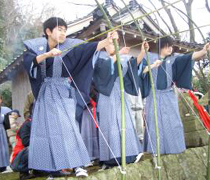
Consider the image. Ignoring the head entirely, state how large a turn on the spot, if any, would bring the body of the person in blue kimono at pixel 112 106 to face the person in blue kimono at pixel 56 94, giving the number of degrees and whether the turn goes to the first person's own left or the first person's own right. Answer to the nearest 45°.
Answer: approximately 90° to the first person's own right

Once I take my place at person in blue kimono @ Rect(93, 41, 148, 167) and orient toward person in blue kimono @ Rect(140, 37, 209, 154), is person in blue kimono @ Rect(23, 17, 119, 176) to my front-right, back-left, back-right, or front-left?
back-right

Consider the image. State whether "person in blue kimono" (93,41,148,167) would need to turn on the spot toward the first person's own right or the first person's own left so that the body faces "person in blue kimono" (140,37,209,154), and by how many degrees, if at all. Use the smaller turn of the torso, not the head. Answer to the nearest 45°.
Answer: approximately 90° to the first person's own left

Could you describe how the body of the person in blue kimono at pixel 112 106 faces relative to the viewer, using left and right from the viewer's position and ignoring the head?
facing the viewer and to the right of the viewer
